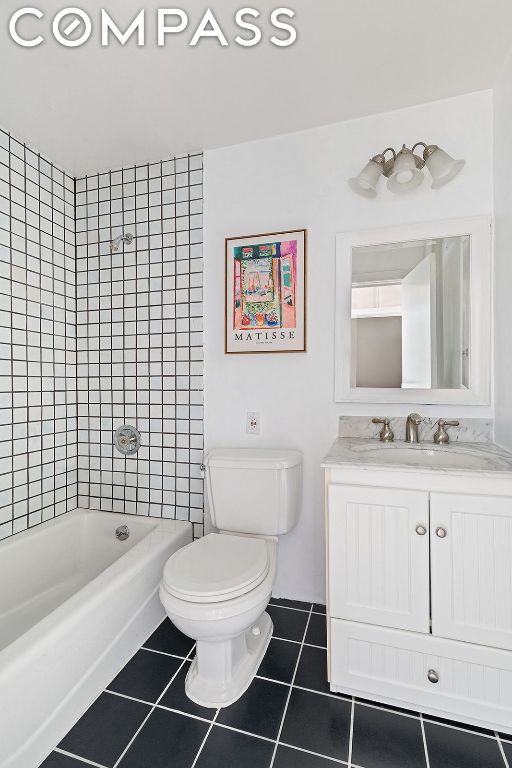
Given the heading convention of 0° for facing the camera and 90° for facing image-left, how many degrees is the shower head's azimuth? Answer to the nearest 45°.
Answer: approximately 45°

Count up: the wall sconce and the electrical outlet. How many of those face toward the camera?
2

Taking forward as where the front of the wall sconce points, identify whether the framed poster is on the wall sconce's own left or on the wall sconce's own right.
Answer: on the wall sconce's own right

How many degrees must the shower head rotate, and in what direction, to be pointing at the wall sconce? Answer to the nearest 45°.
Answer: approximately 90° to its left

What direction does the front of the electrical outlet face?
toward the camera

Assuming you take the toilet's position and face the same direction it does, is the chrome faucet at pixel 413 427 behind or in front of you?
behind

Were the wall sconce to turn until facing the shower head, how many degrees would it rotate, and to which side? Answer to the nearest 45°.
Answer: approximately 90° to its right

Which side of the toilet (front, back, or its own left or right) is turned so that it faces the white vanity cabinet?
left

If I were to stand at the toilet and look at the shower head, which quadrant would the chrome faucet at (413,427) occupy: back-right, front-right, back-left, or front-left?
back-right

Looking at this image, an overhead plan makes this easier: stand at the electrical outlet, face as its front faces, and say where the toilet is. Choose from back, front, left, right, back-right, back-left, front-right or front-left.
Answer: front

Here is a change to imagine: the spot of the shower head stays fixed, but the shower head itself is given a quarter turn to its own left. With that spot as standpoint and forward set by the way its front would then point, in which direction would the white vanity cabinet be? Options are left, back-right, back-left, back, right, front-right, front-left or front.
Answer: front

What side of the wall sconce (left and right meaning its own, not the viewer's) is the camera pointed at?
front

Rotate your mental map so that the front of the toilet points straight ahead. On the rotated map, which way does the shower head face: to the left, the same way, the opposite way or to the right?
the same way
